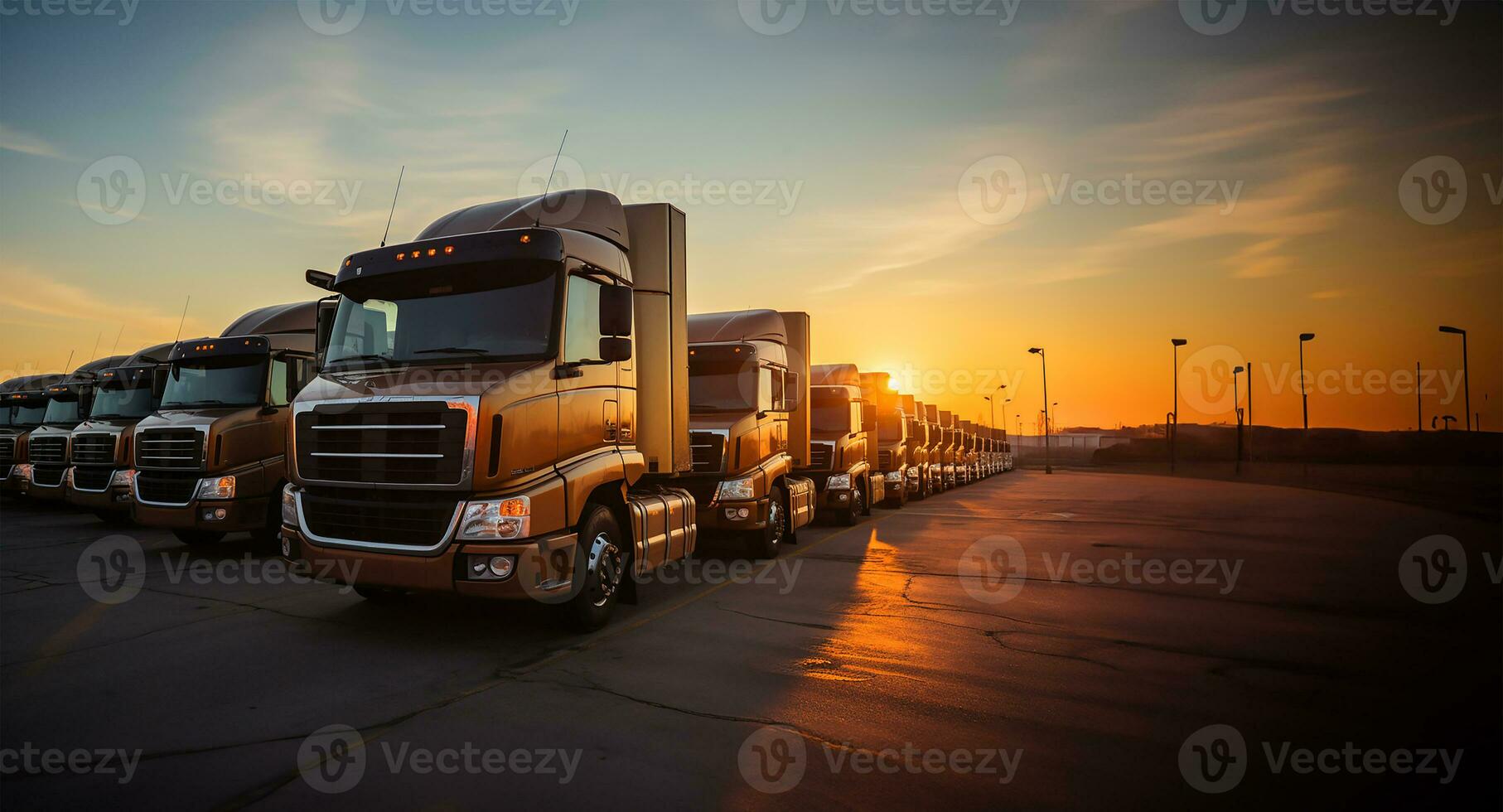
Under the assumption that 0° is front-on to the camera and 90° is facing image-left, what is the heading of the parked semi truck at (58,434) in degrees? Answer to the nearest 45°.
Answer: approximately 45°

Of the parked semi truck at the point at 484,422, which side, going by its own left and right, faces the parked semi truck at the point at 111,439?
right

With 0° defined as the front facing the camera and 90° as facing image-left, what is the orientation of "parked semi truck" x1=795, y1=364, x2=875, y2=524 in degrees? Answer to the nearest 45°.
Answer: approximately 45°

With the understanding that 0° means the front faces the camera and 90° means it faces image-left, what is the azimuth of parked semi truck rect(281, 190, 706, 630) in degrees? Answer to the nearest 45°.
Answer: approximately 45°

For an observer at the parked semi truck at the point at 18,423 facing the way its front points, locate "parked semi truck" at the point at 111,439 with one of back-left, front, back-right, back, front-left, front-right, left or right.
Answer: front-left

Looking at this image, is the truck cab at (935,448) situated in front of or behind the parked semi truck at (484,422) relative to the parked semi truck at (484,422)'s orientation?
behind

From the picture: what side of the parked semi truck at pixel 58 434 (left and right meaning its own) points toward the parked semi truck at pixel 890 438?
left

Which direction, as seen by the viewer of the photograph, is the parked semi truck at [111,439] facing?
facing the viewer and to the left of the viewer

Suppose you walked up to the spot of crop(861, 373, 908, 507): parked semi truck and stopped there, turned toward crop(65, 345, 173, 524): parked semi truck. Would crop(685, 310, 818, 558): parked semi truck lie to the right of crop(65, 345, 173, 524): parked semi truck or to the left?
left

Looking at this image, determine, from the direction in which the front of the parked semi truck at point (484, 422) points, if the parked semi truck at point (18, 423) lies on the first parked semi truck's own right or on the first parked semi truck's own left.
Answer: on the first parked semi truck's own right

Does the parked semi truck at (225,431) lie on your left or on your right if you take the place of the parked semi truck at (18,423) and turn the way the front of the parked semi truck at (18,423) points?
on your left
